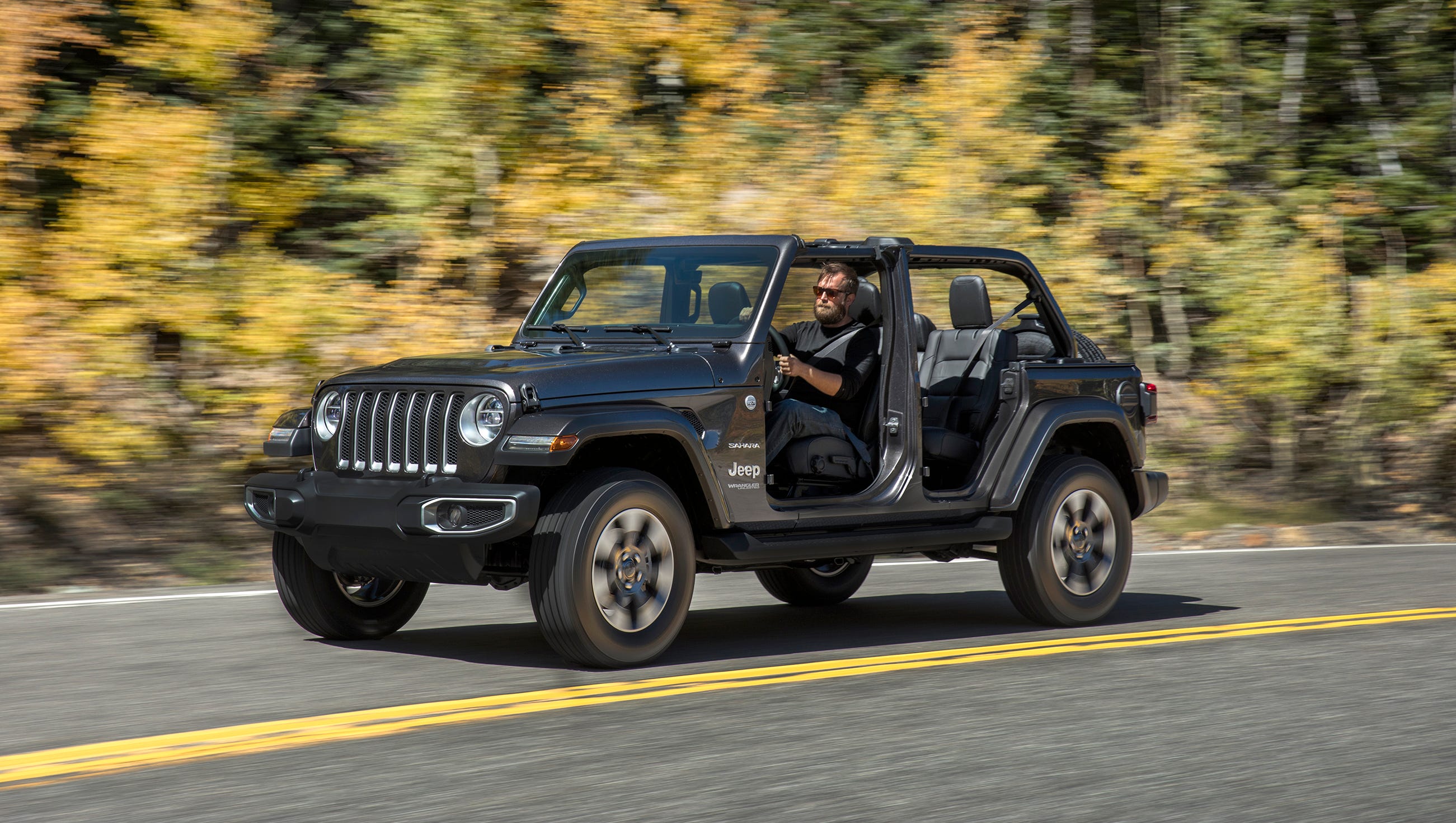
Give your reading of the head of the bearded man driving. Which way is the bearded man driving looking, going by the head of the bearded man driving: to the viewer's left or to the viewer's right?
to the viewer's left

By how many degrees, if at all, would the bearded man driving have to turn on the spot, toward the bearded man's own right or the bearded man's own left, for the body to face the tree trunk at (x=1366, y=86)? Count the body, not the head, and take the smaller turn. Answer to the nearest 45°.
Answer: approximately 180°

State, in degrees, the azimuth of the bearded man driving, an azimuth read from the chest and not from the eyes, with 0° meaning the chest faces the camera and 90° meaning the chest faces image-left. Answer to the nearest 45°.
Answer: approximately 45°

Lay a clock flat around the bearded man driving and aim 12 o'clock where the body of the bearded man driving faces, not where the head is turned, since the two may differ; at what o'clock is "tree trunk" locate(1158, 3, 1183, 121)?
The tree trunk is roughly at 5 o'clock from the bearded man driving.

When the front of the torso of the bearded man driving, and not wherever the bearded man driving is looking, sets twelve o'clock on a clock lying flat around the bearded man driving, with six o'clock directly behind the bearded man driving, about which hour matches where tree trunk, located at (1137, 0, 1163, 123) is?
The tree trunk is roughly at 5 o'clock from the bearded man driving.

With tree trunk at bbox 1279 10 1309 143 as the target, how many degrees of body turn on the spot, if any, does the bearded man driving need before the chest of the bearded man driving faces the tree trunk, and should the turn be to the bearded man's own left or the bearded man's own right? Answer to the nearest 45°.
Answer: approximately 180°

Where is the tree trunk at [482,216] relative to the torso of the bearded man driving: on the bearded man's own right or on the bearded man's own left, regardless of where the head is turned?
on the bearded man's own right

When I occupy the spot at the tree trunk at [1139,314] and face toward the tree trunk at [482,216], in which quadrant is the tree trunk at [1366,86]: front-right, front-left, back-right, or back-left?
back-right

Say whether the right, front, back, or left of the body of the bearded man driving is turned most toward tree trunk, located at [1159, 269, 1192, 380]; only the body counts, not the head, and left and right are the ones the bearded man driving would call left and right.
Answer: back

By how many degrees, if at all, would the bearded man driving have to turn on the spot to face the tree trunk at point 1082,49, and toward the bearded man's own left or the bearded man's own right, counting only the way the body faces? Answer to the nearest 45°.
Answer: approximately 135° to the bearded man's own right
